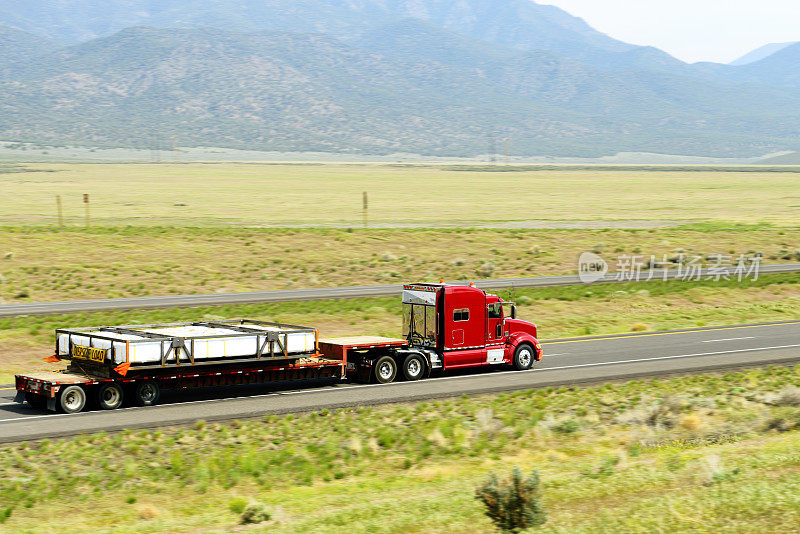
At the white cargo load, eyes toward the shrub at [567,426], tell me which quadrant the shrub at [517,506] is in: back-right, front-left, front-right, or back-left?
front-right

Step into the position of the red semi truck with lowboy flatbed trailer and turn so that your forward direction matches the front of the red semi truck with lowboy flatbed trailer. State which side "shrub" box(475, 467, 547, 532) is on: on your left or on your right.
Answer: on your right

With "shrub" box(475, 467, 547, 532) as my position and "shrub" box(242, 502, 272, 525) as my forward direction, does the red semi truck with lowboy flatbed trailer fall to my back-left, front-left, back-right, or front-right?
front-right

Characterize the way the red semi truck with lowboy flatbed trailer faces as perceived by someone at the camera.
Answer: facing away from the viewer and to the right of the viewer

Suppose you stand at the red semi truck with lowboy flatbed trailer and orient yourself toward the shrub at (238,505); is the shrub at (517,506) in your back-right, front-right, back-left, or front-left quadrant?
front-left

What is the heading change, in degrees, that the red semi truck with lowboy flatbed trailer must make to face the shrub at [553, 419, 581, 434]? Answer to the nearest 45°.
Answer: approximately 90° to its right

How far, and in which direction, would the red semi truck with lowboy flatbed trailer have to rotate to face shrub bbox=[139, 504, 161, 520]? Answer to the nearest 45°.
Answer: approximately 135° to its right

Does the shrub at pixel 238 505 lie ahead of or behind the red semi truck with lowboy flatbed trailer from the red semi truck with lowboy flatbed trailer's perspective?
behind
